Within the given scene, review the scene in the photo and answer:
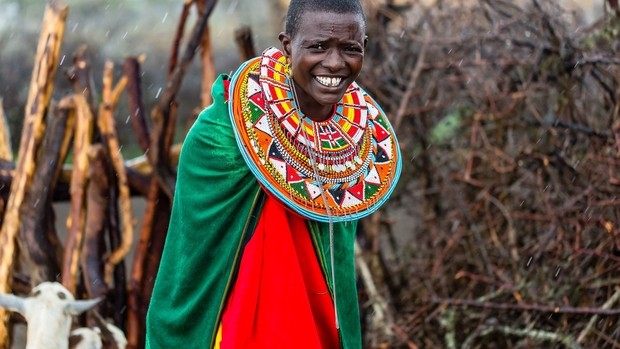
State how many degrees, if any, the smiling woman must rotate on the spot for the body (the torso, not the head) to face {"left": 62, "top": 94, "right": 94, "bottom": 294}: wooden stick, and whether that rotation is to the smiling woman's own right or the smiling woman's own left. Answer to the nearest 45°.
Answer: approximately 180°

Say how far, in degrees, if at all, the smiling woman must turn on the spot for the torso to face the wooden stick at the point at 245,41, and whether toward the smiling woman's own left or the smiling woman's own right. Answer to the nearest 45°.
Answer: approximately 135° to the smiling woman's own left

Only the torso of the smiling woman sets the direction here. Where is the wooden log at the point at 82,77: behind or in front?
behind

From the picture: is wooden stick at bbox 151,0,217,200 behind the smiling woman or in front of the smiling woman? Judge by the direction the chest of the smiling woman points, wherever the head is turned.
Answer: behind

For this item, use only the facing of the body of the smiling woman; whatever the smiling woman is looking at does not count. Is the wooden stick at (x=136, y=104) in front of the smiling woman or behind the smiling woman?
behind

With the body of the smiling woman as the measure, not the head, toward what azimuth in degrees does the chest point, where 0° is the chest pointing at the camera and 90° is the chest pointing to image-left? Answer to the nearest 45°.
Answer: approximately 315°

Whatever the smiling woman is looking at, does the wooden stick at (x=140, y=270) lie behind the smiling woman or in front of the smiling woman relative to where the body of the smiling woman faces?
behind

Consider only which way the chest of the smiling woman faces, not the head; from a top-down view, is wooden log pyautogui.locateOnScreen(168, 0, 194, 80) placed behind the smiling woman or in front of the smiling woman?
behind
